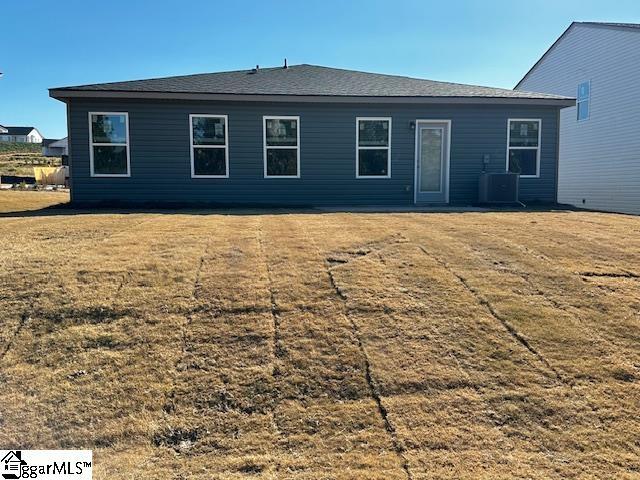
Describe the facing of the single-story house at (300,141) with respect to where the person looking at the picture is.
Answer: facing away from the viewer

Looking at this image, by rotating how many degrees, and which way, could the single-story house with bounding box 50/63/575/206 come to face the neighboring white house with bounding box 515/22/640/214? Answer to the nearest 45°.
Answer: approximately 45° to its right
